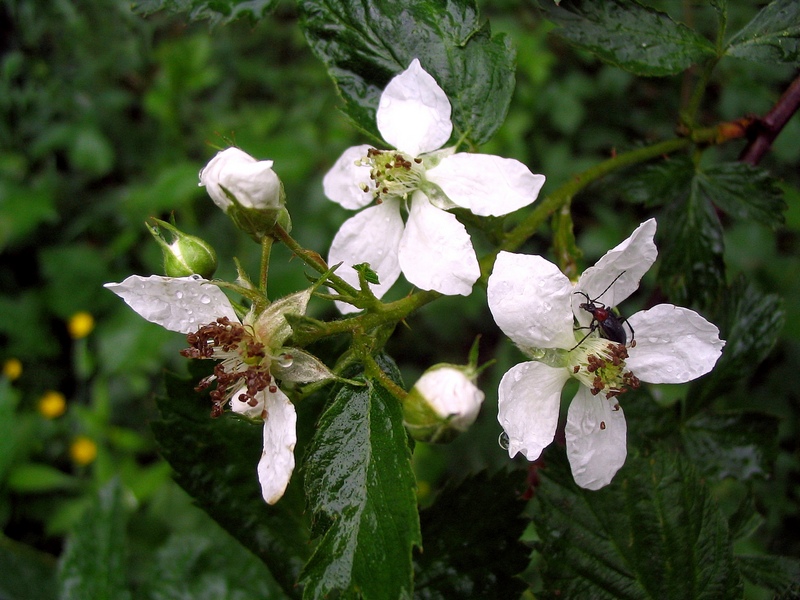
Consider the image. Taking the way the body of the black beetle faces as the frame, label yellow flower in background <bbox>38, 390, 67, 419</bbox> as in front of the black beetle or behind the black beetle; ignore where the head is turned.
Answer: in front

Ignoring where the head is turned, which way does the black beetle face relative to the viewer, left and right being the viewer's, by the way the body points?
facing away from the viewer and to the left of the viewer

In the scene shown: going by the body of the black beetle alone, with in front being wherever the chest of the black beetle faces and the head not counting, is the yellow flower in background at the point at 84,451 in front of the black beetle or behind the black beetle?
in front

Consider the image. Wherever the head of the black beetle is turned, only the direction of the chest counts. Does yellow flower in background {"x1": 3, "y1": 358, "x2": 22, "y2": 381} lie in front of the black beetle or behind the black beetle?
in front

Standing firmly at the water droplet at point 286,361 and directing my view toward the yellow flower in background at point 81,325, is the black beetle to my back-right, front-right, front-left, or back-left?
back-right
